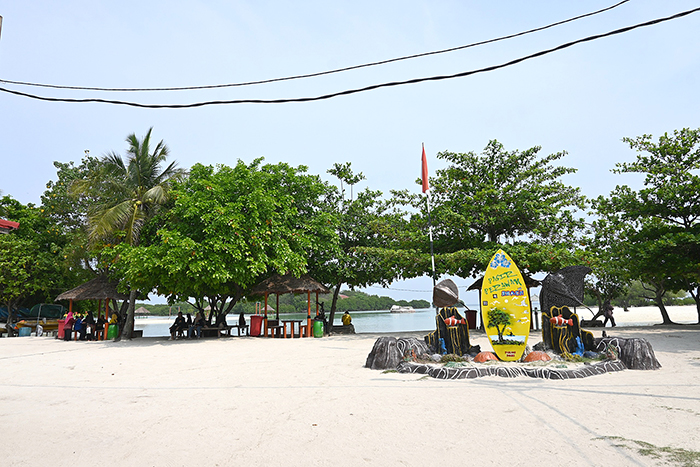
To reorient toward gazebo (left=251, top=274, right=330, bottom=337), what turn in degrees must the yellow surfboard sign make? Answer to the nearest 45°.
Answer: approximately 135° to its right

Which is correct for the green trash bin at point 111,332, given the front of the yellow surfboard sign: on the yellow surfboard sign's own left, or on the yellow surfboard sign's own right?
on the yellow surfboard sign's own right

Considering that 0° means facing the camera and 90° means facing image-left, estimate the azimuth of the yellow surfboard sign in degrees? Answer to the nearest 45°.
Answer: approximately 0°

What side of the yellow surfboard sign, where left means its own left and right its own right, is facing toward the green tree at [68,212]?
right

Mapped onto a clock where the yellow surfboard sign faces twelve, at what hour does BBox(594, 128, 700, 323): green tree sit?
The green tree is roughly at 7 o'clock from the yellow surfboard sign.

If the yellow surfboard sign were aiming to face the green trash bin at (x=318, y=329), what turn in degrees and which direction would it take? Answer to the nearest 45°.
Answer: approximately 135° to its right

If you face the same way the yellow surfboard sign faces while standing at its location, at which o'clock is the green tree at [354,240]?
The green tree is roughly at 5 o'clock from the yellow surfboard sign.

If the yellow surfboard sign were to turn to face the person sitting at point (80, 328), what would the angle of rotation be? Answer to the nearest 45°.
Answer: approximately 90° to its right

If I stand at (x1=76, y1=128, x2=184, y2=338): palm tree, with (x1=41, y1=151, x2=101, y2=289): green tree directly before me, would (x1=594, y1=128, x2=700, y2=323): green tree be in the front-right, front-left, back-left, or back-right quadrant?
back-right

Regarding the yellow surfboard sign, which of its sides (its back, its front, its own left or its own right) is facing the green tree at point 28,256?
right

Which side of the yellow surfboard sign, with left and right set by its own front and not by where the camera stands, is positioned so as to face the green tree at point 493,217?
back

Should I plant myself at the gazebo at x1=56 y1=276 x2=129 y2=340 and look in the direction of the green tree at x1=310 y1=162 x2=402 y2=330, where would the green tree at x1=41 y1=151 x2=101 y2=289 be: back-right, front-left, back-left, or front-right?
back-left
